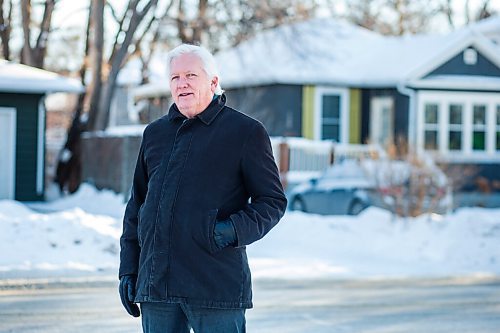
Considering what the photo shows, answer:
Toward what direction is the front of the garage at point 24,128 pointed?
toward the camera

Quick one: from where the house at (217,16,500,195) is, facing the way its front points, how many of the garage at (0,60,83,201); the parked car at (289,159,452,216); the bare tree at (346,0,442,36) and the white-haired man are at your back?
1

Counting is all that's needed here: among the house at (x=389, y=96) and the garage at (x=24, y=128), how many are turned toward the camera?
2

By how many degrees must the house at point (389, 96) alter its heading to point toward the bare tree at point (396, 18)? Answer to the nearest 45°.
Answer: approximately 180°

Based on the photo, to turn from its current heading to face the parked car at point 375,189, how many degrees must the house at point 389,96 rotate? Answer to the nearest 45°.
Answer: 0° — it already faces it

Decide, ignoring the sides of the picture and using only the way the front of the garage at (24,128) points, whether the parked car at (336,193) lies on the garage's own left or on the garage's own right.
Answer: on the garage's own left

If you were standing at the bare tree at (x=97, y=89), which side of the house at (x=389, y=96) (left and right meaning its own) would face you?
right

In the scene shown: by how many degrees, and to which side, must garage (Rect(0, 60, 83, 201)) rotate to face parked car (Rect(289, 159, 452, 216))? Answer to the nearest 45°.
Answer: approximately 45° to its left

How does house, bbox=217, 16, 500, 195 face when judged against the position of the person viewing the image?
facing the viewer

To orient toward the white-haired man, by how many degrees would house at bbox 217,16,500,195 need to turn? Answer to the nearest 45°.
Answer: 0° — it already faces them

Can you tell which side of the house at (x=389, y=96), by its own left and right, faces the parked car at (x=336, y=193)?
front

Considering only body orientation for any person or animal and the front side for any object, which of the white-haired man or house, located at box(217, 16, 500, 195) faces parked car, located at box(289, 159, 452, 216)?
the house

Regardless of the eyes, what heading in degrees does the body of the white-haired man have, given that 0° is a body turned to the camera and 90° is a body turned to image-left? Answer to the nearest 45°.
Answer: approximately 45°
